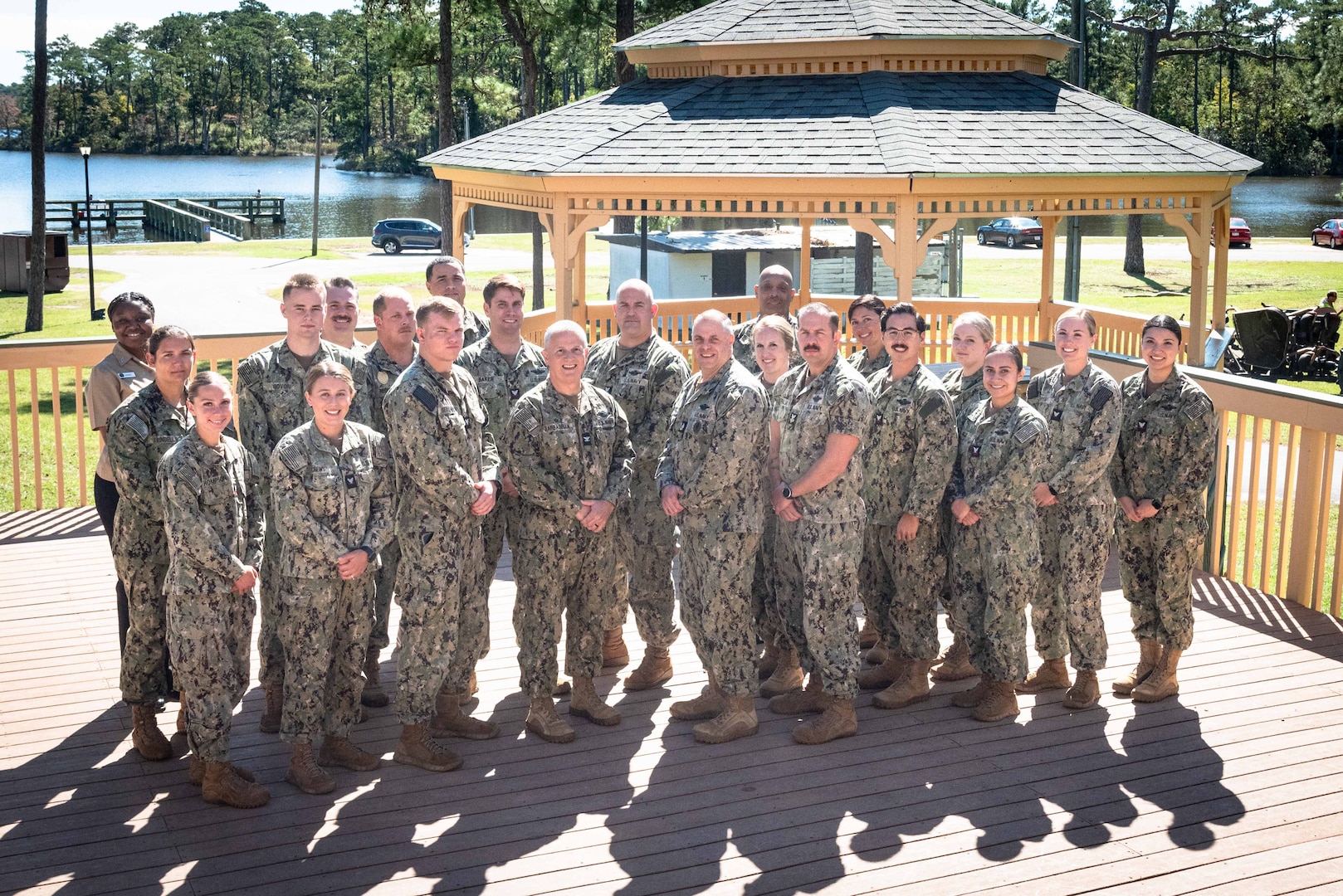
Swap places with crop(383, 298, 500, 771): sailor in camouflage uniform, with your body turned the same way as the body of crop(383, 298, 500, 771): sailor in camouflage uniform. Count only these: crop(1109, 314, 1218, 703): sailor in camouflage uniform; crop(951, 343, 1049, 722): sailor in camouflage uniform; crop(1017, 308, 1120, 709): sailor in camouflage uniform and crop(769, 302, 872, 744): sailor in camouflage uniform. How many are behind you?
0

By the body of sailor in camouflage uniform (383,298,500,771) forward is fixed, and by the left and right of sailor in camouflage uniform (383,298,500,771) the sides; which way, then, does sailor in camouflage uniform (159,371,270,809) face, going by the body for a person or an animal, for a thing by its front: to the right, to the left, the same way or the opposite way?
the same way

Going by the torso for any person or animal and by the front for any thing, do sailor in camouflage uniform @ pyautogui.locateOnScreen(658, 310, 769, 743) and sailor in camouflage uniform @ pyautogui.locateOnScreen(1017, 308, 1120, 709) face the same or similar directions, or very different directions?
same or similar directions

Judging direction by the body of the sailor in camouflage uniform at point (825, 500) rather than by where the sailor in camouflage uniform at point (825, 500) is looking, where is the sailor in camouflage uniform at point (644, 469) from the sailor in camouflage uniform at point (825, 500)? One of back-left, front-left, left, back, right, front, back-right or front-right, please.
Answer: right

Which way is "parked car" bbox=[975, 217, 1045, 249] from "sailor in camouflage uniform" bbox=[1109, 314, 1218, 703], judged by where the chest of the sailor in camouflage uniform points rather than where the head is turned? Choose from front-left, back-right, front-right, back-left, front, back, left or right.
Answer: back-right

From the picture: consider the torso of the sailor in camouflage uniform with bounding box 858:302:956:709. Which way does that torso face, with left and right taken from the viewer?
facing the viewer and to the left of the viewer

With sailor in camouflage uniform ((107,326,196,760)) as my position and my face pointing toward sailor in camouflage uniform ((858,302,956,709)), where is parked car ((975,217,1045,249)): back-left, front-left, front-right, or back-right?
front-left

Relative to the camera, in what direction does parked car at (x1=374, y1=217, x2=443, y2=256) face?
facing to the right of the viewer

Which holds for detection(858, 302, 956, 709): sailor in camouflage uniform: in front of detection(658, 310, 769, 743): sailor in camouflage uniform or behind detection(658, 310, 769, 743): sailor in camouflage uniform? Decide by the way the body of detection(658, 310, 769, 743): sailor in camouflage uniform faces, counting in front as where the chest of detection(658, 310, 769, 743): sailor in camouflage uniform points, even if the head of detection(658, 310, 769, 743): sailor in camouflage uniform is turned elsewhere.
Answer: behind

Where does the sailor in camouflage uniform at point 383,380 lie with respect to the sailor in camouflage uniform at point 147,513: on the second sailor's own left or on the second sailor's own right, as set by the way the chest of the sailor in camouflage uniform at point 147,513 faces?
on the second sailor's own left

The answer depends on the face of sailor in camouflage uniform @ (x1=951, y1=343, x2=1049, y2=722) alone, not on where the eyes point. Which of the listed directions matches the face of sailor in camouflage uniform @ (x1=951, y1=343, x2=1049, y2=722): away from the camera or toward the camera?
toward the camera

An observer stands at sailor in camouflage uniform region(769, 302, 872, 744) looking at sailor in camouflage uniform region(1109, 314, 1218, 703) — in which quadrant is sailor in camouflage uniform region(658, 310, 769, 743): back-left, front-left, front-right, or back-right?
back-left

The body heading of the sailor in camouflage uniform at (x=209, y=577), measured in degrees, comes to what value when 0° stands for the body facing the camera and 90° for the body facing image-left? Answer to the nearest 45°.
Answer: approximately 315°

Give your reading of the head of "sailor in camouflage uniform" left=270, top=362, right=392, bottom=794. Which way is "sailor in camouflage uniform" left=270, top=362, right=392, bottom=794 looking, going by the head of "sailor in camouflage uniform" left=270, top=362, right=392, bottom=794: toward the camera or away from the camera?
toward the camera

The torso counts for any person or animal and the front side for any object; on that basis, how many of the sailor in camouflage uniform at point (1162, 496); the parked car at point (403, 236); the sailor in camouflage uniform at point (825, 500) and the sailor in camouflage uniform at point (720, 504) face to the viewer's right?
1

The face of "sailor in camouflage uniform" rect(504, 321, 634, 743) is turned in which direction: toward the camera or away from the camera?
toward the camera
